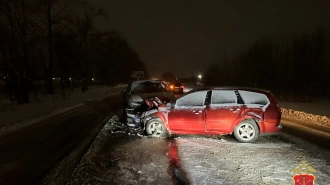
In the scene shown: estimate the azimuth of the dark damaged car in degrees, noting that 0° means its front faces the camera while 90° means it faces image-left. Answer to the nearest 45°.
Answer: approximately 0°

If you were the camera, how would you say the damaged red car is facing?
facing to the left of the viewer
